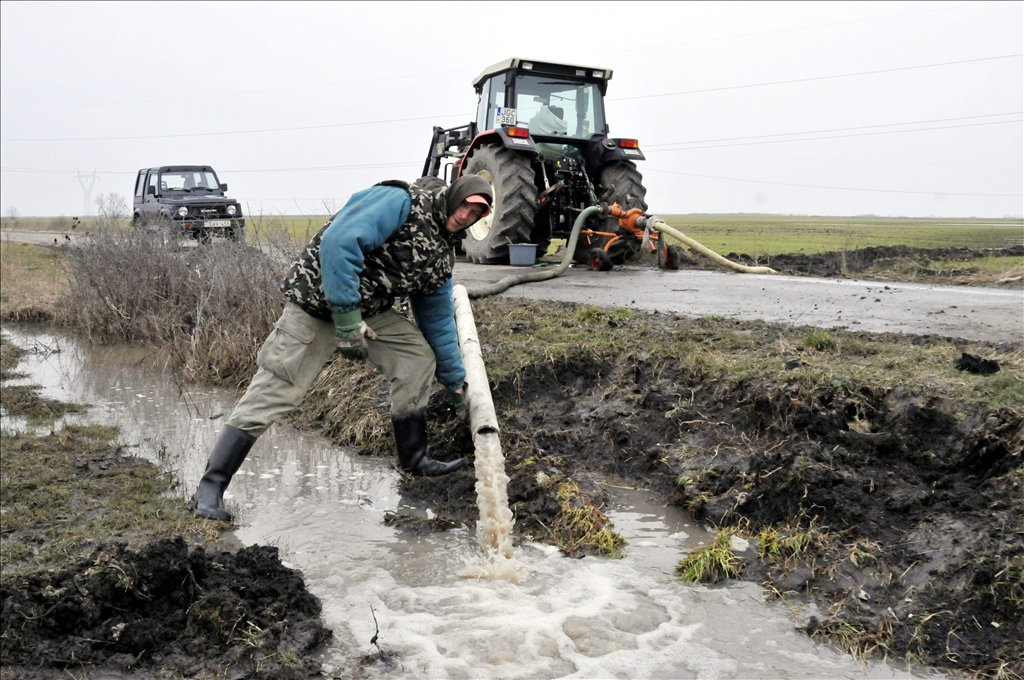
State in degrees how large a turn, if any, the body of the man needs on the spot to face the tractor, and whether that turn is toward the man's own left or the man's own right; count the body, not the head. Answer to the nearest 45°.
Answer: approximately 135° to the man's own left

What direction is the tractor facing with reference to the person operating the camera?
facing away from the viewer and to the left of the viewer

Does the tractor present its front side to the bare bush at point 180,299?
no

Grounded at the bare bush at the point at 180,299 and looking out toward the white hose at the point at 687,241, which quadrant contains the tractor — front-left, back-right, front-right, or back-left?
front-left

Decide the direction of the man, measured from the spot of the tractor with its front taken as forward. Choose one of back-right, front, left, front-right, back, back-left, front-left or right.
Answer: back-left

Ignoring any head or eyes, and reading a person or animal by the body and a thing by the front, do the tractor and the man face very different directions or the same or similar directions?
very different directions

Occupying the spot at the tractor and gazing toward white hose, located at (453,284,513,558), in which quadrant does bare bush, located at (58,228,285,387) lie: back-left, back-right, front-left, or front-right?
front-right

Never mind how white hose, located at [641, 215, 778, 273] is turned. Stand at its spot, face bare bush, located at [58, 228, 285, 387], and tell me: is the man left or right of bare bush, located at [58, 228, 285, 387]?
left

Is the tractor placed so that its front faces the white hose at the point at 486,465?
no

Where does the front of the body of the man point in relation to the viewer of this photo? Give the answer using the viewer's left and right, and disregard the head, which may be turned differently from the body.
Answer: facing the viewer and to the right of the viewer
